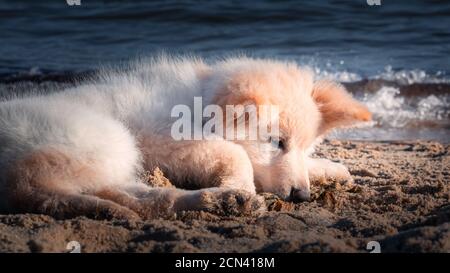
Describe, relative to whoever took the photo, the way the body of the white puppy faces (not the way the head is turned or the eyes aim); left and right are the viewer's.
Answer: facing to the right of the viewer
